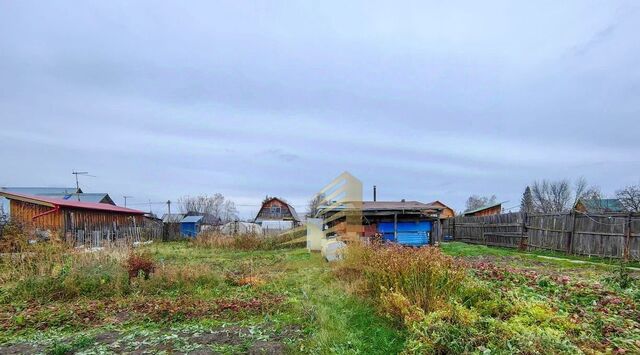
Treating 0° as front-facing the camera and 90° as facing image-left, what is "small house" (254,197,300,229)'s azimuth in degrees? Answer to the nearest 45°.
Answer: approximately 0°

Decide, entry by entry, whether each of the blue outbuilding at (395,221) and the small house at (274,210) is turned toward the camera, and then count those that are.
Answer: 2

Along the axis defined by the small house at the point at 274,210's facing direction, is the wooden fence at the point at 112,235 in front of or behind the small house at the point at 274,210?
in front

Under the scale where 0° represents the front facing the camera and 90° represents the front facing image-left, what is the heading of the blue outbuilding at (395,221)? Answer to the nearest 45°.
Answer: approximately 0°

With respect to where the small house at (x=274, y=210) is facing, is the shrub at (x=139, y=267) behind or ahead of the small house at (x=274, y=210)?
ahead
